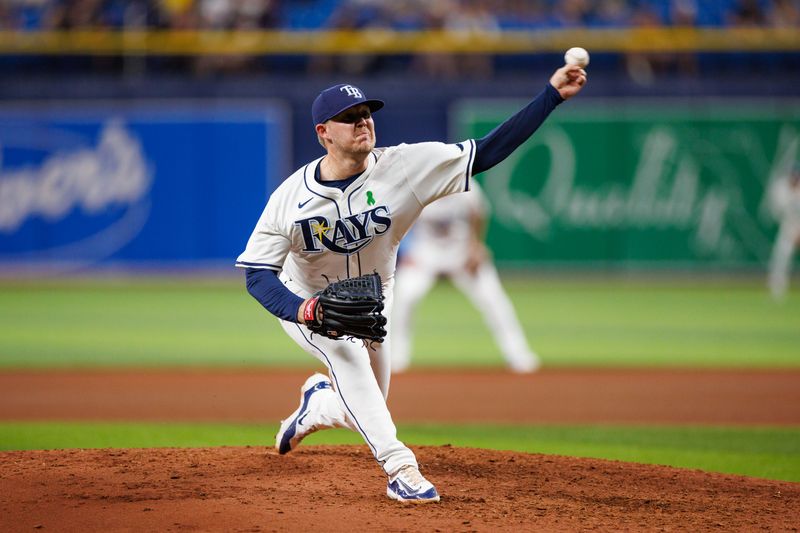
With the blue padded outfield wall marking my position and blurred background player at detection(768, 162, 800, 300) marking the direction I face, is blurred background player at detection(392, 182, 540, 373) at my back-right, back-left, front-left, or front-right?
front-right

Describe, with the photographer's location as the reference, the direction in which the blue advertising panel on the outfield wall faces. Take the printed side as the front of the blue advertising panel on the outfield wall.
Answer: facing the viewer

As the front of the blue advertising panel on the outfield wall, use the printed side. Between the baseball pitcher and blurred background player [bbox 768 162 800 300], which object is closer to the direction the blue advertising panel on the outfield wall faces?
the baseball pitcher

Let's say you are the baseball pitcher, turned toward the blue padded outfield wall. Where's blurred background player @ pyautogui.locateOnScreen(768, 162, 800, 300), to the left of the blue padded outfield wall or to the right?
right

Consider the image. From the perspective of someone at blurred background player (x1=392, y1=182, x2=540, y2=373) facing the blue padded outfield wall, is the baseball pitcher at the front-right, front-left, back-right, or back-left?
back-left

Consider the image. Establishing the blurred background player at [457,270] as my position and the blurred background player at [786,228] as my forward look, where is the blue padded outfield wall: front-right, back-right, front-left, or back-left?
front-left

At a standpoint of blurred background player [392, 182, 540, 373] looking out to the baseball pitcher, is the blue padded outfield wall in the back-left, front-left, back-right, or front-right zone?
back-right

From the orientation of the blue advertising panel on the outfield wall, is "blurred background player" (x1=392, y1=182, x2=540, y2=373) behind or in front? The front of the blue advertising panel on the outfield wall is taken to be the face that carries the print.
in front

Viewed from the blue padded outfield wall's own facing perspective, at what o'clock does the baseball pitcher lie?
The baseball pitcher is roughly at 12 o'clock from the blue padded outfield wall.
